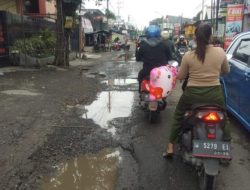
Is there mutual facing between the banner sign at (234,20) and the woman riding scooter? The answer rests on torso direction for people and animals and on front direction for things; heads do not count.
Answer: yes

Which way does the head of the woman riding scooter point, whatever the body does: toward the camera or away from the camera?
away from the camera

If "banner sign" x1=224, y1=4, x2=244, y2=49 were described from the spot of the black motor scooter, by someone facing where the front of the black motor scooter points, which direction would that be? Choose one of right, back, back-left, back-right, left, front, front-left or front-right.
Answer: front

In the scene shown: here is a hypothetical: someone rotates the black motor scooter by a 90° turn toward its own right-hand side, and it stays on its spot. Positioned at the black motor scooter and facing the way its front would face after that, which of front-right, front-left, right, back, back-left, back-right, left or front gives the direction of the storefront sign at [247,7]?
left

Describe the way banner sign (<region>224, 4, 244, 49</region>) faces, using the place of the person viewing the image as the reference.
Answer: facing the viewer

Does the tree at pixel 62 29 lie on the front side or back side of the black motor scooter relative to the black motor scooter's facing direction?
on the front side

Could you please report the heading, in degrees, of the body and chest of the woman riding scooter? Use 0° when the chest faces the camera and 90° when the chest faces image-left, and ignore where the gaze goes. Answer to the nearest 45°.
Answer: approximately 180°

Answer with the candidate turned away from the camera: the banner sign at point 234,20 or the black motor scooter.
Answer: the black motor scooter

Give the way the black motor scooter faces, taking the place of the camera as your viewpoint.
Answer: facing away from the viewer

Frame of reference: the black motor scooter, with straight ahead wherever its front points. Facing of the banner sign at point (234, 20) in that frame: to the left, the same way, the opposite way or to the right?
the opposite way

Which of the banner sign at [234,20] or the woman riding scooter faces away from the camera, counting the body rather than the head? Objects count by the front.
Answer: the woman riding scooter

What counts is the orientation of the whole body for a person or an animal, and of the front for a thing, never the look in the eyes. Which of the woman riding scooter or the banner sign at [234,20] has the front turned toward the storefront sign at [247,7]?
the woman riding scooter

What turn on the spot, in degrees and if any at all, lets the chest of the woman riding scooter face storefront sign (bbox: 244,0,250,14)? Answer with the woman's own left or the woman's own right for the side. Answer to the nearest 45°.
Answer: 0° — they already face it

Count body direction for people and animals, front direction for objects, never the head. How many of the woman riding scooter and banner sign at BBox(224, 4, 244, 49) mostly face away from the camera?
1

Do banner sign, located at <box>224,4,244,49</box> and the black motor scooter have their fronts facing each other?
yes

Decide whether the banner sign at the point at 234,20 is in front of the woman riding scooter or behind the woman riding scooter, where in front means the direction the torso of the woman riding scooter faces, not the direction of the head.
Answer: in front

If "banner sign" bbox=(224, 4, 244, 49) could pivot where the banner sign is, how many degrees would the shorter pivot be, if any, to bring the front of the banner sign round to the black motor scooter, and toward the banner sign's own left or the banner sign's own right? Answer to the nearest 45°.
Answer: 0° — it already faces it
